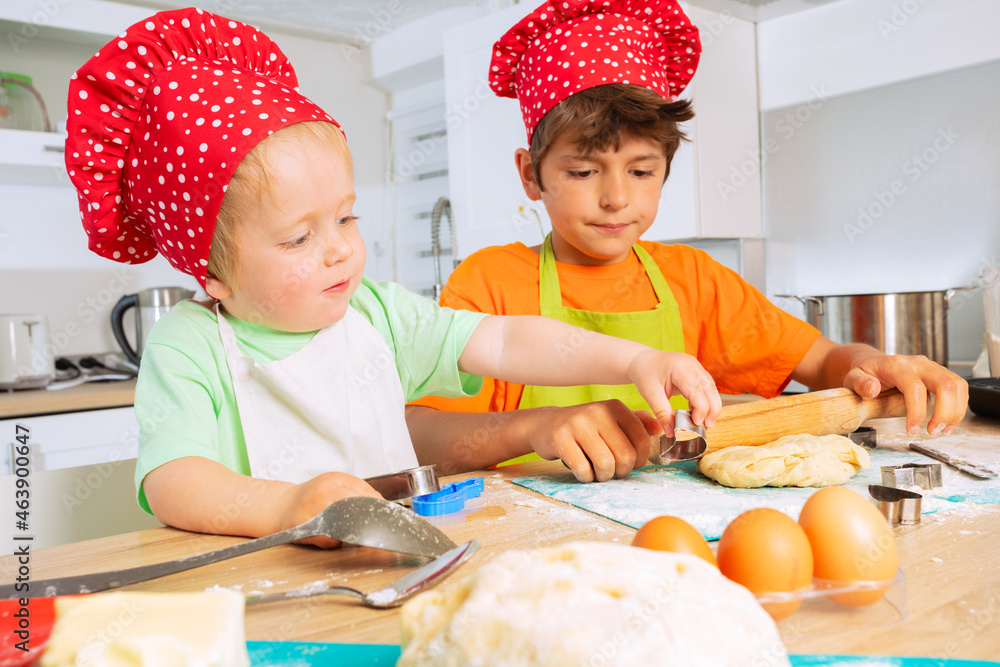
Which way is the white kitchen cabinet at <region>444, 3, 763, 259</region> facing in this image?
toward the camera

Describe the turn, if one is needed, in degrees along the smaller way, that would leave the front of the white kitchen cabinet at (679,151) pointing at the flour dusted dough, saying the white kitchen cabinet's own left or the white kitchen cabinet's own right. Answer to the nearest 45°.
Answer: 0° — it already faces it

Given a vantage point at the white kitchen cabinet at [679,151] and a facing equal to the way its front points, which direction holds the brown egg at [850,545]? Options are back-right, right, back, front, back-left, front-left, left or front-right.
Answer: front

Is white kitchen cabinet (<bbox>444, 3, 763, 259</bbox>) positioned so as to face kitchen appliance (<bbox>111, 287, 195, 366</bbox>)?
no

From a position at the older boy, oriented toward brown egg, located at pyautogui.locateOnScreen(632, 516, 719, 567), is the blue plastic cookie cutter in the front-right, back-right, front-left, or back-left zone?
front-right

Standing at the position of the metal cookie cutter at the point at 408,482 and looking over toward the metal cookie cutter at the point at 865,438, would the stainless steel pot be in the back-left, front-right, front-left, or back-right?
front-left

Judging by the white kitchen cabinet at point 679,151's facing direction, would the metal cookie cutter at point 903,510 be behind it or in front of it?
in front

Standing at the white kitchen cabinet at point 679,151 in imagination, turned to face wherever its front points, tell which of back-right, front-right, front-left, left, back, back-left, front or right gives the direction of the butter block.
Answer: front

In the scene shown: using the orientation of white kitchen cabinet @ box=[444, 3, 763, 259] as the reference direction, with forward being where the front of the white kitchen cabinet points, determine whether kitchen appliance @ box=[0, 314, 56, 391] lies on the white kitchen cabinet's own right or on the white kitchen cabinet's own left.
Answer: on the white kitchen cabinet's own right

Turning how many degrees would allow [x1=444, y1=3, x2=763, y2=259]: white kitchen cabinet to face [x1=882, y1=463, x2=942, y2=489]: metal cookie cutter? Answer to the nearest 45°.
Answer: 0° — it already faces it

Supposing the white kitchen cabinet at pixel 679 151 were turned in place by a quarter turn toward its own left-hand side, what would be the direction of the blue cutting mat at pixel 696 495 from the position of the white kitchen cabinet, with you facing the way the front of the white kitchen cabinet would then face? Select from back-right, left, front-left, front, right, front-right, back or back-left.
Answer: right

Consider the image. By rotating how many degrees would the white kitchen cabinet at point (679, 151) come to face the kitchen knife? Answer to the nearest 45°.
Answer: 0° — it already faces it

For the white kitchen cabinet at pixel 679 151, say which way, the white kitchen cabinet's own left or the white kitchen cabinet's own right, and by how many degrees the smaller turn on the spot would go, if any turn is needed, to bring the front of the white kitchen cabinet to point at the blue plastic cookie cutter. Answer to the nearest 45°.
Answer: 0° — it already faces it

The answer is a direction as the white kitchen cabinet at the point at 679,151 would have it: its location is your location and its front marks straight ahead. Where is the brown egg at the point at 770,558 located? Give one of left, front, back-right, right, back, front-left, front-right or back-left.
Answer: front

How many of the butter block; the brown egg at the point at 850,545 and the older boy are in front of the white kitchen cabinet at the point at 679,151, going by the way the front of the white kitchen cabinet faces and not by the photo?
3

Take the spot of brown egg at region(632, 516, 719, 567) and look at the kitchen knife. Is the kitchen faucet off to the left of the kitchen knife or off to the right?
left

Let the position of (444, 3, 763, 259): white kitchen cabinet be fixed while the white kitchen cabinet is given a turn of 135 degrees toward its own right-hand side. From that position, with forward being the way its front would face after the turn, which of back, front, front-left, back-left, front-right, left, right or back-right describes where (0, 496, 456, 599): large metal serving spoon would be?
back-left

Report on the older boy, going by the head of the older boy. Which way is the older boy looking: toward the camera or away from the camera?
toward the camera

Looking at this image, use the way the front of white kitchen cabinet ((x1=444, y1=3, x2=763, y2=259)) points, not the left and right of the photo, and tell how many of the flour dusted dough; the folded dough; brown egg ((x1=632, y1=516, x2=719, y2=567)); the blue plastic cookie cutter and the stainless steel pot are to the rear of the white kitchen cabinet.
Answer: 0

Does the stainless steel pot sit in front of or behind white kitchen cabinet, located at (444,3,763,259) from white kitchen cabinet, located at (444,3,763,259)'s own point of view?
in front

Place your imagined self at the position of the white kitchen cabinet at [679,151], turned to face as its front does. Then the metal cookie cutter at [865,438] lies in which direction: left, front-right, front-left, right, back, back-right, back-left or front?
front
